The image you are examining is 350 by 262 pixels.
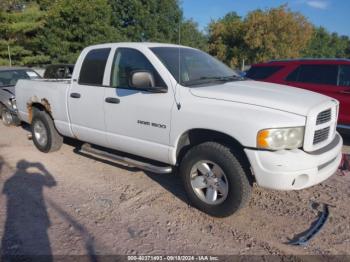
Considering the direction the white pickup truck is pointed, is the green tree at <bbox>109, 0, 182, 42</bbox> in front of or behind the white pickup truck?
behind

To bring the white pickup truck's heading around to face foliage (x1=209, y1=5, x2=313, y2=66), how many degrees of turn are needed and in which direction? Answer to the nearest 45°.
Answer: approximately 135° to its left

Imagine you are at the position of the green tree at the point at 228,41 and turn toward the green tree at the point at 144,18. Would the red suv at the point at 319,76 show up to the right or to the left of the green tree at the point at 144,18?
left

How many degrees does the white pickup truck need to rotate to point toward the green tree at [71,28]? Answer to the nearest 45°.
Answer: approximately 135° to its left

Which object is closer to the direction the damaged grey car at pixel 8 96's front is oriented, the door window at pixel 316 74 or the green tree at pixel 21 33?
the door window

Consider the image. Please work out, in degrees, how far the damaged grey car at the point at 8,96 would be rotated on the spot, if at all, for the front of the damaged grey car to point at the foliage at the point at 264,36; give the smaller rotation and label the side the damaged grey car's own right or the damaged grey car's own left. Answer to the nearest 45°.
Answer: approximately 90° to the damaged grey car's own left

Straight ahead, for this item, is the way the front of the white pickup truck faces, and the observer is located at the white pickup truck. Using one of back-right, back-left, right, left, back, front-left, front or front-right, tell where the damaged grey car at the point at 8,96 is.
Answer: back

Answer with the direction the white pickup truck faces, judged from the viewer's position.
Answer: facing the viewer and to the right of the viewer

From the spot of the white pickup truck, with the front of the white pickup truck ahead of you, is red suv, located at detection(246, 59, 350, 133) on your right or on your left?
on your left

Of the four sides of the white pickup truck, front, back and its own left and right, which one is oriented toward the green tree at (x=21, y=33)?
back

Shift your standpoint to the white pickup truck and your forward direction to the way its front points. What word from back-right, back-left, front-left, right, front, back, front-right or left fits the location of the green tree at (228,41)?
back-left

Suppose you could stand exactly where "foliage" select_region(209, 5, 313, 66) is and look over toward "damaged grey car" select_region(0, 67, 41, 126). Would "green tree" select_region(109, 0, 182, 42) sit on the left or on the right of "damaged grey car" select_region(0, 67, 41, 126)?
right

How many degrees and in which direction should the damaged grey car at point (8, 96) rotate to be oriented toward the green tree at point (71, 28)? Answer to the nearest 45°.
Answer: approximately 135° to its left

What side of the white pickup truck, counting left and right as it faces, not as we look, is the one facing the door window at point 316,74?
left
